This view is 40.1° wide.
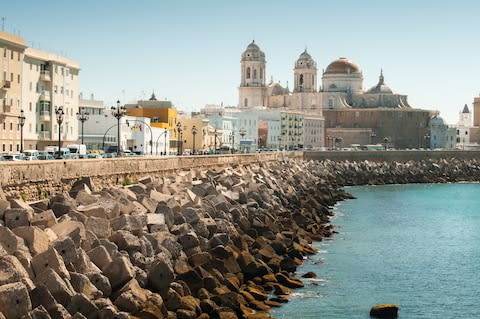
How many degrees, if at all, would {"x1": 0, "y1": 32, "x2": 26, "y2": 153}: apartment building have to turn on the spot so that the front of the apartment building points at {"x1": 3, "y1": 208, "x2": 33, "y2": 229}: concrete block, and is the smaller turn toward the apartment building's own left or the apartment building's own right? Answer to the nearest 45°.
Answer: approximately 45° to the apartment building's own right

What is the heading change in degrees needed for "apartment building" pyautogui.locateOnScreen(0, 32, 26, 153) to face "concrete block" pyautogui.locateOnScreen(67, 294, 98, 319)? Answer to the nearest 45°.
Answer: approximately 45° to its right

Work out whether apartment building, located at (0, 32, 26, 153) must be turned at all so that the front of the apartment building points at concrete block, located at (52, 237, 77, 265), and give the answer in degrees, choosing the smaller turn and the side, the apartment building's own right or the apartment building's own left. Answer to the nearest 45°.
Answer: approximately 45° to the apartment building's own right

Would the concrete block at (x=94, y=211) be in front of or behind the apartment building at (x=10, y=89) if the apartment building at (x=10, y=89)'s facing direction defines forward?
in front

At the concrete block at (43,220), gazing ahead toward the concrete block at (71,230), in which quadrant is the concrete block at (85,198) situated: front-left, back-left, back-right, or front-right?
back-left

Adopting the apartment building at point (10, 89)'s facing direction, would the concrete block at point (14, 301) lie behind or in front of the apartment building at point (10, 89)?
in front

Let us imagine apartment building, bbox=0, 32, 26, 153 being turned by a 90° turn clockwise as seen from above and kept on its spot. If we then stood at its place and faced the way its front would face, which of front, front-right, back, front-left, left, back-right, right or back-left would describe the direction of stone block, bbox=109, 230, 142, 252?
front-left

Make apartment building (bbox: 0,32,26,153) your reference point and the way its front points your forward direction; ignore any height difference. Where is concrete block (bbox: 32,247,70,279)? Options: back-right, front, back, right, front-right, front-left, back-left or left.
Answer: front-right

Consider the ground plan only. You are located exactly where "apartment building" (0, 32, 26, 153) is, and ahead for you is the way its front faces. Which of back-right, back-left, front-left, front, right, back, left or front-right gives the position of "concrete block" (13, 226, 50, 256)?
front-right

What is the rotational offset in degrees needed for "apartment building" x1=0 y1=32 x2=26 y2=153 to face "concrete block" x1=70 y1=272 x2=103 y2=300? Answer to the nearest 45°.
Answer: approximately 45° to its right

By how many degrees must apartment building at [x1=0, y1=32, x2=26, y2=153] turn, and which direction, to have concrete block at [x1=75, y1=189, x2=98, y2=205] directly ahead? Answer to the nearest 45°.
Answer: approximately 45° to its right
